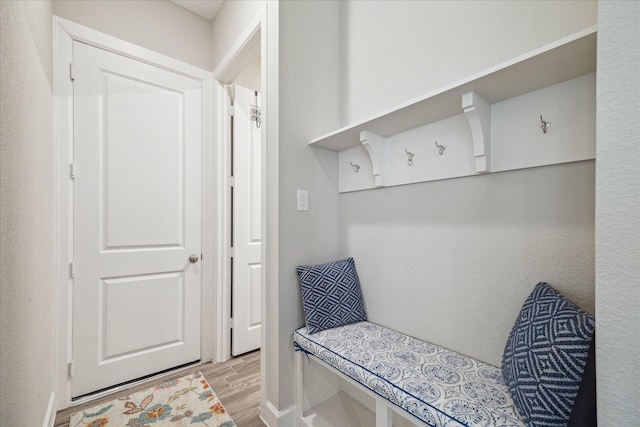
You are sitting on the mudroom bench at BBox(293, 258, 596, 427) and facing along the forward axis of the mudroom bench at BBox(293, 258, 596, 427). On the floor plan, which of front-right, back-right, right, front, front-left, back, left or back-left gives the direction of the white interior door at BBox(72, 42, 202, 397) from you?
front-right

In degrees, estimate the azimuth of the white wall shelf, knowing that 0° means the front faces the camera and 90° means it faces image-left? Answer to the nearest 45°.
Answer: approximately 45°

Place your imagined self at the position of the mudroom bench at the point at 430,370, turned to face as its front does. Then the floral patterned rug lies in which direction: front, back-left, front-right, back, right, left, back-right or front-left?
front-right

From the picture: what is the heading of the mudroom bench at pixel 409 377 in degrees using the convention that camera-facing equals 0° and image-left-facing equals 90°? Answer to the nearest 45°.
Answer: approximately 45°

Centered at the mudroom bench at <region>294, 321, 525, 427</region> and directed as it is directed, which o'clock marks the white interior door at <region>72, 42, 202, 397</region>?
The white interior door is roughly at 2 o'clock from the mudroom bench.

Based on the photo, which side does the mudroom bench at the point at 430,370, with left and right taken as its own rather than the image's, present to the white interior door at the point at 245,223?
right
